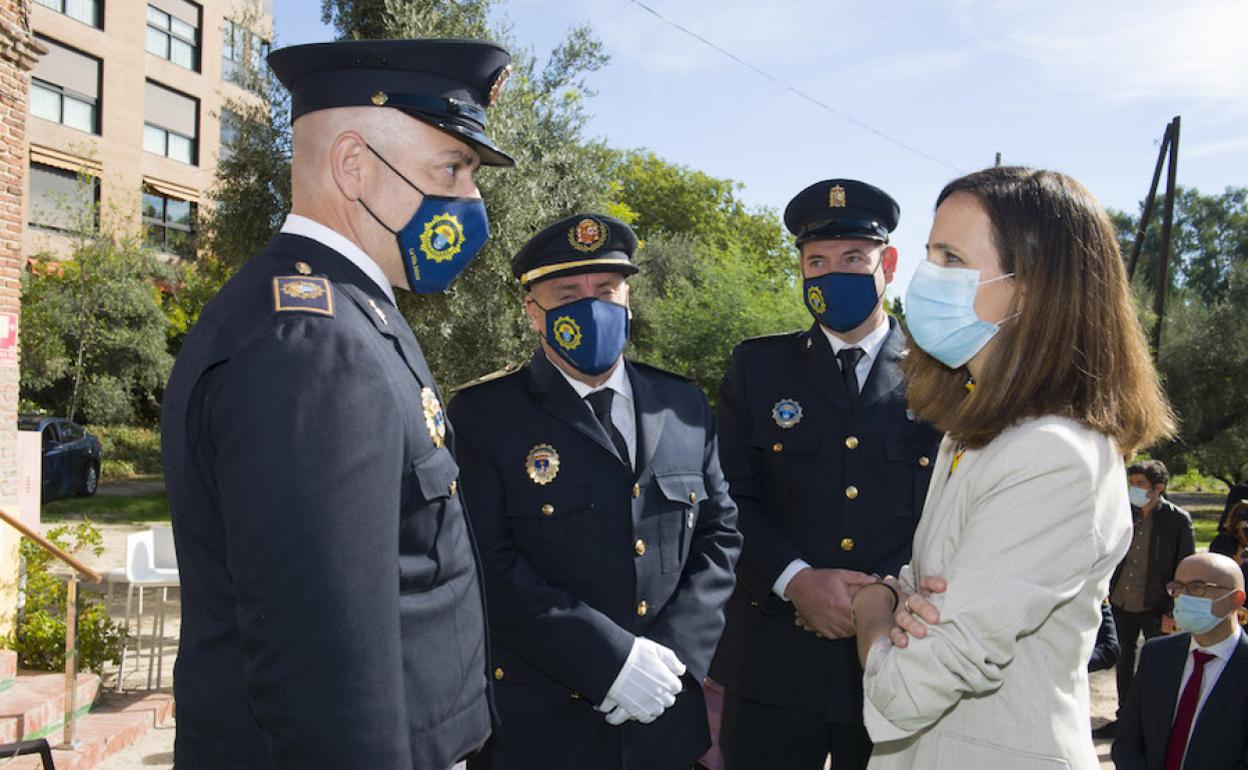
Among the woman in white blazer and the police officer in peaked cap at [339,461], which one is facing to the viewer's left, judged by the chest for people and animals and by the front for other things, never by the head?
the woman in white blazer

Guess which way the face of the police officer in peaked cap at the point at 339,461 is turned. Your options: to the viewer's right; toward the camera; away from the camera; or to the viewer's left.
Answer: to the viewer's right

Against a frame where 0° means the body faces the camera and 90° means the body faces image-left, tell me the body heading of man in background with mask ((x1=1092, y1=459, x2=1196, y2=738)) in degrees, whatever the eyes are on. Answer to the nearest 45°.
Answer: approximately 45°

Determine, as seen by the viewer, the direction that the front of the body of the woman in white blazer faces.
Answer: to the viewer's left

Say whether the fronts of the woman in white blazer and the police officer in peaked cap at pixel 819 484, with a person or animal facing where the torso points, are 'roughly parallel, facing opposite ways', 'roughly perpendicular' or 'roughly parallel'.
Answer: roughly perpendicular

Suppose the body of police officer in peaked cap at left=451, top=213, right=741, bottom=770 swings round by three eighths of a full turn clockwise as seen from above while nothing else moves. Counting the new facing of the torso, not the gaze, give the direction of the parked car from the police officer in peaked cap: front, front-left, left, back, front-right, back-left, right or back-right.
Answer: front-right

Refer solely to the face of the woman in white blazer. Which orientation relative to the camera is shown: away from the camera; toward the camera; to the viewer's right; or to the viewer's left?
to the viewer's left

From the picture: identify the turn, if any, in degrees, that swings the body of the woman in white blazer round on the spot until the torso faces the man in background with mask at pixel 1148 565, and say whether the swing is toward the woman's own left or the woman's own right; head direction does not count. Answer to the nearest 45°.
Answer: approximately 90° to the woman's own right

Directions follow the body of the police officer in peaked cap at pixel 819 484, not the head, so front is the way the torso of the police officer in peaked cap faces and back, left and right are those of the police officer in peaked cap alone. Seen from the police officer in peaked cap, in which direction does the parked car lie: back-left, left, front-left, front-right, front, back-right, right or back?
back-right

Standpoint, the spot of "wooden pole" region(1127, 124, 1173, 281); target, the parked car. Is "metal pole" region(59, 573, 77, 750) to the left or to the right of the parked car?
left
